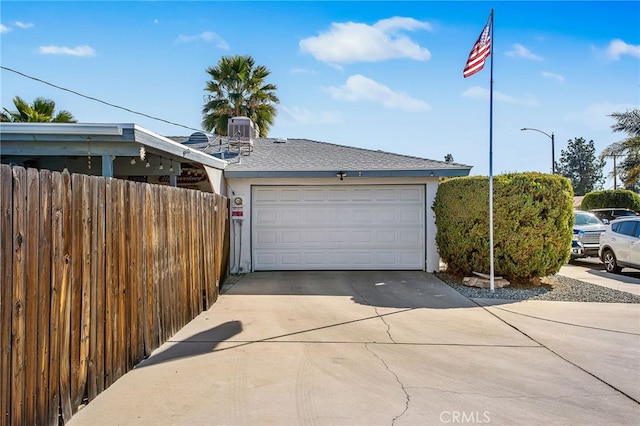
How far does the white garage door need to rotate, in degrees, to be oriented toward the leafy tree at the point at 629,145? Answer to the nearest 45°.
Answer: approximately 135° to its left

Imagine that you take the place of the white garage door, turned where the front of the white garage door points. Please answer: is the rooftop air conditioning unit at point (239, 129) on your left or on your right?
on your right

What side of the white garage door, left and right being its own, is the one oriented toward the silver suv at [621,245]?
left

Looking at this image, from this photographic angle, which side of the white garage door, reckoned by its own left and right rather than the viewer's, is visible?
front

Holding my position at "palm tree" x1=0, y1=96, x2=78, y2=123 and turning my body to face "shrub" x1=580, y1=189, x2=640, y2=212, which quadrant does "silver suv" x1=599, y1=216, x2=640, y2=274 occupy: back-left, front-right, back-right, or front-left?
front-right

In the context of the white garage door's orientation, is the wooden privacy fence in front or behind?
in front

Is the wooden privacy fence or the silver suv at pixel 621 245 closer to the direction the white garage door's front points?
the wooden privacy fence

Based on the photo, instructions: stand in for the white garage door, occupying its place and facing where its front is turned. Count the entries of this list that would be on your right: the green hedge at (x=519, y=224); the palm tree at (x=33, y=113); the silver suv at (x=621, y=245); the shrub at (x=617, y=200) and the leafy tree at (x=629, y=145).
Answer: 1

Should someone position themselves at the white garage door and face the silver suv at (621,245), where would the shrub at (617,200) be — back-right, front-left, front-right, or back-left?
front-left

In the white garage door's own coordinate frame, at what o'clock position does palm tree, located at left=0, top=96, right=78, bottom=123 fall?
The palm tree is roughly at 3 o'clock from the white garage door.
